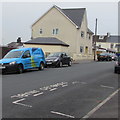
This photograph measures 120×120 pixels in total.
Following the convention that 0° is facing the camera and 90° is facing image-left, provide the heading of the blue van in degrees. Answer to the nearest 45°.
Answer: approximately 45°

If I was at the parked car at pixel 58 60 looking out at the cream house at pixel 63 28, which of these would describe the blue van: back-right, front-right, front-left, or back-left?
back-left

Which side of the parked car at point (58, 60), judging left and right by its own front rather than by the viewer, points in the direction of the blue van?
front

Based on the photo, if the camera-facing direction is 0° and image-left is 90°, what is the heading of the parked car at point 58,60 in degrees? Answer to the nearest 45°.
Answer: approximately 45°

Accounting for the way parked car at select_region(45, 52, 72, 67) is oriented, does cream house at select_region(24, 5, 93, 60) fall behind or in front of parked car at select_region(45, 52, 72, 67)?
behind

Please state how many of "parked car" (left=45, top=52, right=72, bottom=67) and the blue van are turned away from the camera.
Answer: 0

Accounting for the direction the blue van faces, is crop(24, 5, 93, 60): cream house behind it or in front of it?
behind
